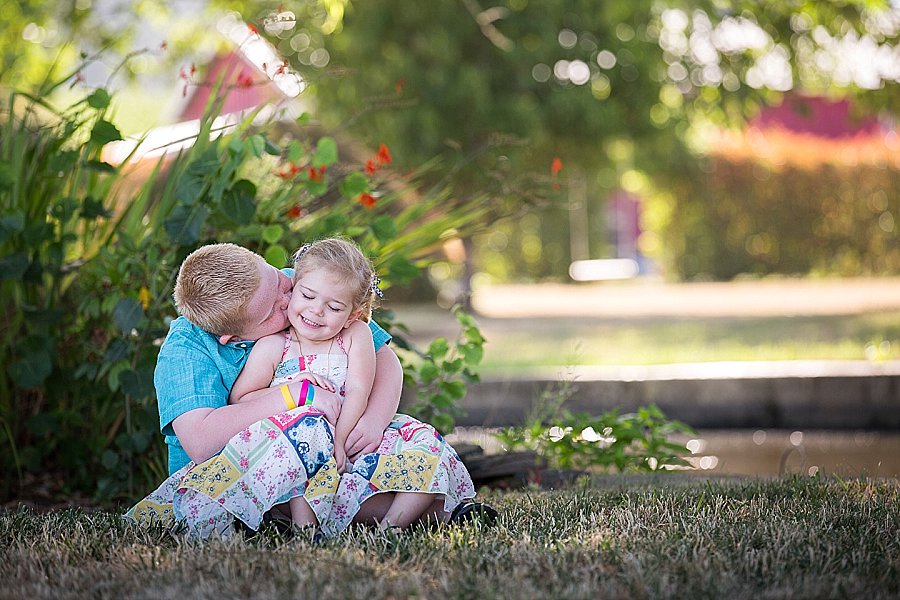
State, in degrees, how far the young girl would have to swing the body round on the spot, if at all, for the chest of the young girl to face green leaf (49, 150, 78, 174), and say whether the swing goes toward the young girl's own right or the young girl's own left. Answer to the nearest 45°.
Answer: approximately 135° to the young girl's own right

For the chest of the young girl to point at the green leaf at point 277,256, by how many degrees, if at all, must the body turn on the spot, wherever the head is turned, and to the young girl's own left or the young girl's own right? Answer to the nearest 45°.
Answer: approximately 180°

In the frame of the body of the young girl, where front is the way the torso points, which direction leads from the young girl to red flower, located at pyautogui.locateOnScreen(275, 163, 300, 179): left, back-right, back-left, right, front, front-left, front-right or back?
back

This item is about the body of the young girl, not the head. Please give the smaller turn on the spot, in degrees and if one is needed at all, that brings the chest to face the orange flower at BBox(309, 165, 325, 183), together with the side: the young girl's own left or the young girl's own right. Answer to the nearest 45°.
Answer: approximately 180°

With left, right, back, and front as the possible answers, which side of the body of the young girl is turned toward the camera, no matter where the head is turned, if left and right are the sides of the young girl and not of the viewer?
front

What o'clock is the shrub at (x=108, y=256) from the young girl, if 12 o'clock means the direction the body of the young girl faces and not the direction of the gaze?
The shrub is roughly at 5 o'clock from the young girl.
